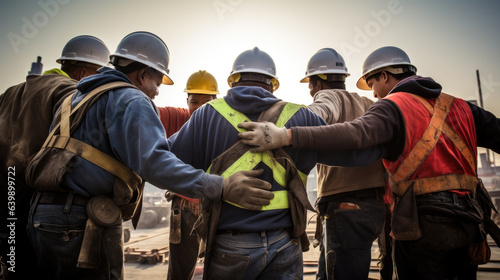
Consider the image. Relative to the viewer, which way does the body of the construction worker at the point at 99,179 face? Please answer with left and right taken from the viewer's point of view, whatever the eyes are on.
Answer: facing away from the viewer and to the right of the viewer

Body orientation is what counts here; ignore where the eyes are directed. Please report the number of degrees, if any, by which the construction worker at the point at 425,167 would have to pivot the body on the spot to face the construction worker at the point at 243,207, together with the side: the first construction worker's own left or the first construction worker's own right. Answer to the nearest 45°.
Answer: approximately 90° to the first construction worker's own left

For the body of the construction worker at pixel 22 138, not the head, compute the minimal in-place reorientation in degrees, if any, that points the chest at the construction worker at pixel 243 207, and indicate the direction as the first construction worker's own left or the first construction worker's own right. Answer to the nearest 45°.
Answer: approximately 90° to the first construction worker's own right

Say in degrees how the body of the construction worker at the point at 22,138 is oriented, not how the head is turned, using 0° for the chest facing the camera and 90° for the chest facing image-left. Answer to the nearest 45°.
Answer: approximately 225°

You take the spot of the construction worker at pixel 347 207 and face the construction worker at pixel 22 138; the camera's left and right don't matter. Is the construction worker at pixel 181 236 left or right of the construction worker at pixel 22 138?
right

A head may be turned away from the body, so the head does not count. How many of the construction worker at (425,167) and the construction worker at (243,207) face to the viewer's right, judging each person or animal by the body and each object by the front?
0

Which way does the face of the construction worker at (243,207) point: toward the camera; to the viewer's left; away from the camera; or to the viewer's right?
away from the camera

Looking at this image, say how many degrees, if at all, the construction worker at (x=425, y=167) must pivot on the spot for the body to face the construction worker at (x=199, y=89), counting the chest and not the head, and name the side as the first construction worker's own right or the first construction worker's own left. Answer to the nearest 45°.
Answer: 0° — they already face them

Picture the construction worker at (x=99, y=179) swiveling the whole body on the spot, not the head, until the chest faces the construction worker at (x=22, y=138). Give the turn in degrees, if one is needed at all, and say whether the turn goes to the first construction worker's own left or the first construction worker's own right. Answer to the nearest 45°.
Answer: approximately 90° to the first construction worker's own left

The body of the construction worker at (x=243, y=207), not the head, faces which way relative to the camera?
away from the camera

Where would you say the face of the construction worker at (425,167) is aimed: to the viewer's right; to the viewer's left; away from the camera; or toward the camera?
to the viewer's left
